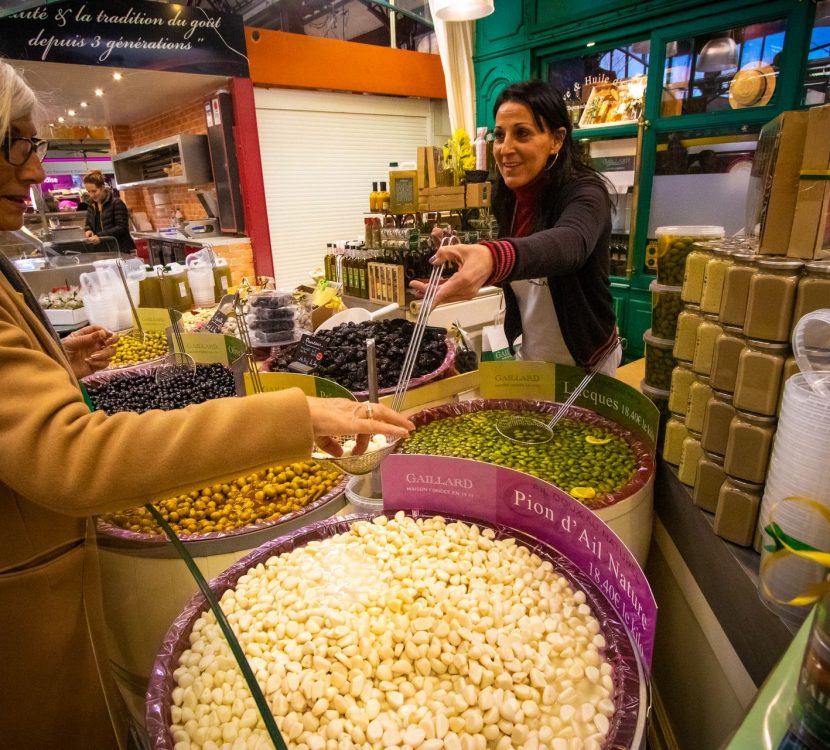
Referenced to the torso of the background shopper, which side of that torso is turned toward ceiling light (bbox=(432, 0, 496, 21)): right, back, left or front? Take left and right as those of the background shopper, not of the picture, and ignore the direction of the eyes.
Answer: left

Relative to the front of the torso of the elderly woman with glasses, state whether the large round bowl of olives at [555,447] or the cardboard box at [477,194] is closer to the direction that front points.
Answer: the large round bowl of olives

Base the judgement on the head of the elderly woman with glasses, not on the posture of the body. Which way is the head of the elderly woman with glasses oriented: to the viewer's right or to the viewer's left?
to the viewer's right

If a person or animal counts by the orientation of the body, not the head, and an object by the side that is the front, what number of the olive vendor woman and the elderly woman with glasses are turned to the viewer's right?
1

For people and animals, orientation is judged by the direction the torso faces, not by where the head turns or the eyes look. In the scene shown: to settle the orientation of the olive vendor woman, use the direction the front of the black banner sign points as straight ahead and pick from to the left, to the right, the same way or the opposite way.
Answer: to the right

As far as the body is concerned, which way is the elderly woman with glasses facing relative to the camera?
to the viewer's right

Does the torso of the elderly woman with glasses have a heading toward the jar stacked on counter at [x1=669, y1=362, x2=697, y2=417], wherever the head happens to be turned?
yes
